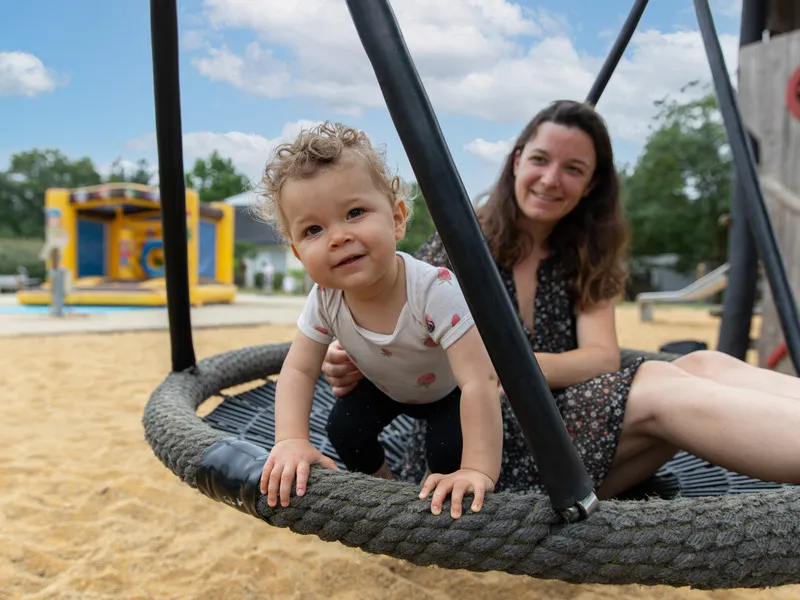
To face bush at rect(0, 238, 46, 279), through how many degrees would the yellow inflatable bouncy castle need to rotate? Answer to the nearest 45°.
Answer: approximately 135° to its right

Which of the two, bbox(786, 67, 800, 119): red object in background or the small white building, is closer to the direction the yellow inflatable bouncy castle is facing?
the red object in background

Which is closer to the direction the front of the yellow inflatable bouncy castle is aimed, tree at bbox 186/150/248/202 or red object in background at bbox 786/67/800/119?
the red object in background

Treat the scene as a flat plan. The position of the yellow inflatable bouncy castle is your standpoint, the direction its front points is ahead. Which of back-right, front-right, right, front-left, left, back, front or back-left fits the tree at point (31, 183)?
back-right

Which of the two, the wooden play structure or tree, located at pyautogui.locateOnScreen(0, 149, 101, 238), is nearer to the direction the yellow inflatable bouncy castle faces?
the wooden play structure

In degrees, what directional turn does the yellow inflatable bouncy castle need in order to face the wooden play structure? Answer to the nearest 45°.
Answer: approximately 45° to its left

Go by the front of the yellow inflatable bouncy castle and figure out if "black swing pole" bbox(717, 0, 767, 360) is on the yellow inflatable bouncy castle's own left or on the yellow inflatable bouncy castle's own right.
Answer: on the yellow inflatable bouncy castle's own left

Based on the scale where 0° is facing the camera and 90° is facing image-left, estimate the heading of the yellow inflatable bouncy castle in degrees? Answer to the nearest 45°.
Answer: approximately 45°

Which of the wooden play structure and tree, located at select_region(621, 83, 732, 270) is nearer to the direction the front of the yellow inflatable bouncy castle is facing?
the wooden play structure

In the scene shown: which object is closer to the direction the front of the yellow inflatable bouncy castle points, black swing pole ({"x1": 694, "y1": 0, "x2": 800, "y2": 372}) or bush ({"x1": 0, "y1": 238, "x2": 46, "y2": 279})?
the black swing pole

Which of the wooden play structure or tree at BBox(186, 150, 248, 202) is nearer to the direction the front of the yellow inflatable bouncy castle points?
the wooden play structure

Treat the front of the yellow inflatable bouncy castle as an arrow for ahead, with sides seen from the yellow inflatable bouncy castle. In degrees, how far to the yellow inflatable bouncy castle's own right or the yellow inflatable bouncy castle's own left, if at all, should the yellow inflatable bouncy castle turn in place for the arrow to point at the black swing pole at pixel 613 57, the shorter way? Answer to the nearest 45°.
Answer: approximately 45° to the yellow inflatable bouncy castle's own left
